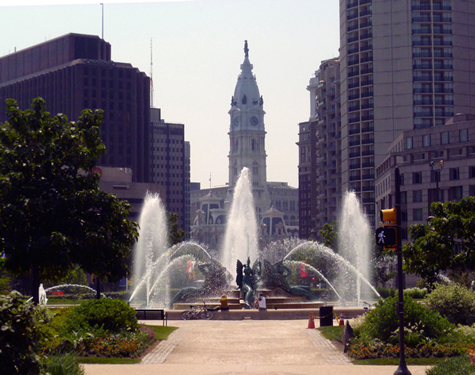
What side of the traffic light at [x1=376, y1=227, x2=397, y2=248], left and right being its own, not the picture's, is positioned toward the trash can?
back

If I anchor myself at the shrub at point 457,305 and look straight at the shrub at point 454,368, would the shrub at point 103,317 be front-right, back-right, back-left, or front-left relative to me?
front-right

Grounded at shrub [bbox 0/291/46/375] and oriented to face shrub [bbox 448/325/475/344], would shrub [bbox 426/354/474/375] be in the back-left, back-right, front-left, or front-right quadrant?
front-right

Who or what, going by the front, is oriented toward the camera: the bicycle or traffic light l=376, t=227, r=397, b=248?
the traffic light

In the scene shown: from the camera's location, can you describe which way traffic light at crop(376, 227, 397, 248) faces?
facing the viewer

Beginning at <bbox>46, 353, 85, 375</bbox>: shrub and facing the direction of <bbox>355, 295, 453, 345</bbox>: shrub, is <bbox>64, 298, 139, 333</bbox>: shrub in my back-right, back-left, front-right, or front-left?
front-left

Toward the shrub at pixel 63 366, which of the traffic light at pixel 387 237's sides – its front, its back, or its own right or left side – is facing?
right

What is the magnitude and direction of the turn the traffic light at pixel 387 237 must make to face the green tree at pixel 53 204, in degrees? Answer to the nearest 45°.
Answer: approximately 135° to its right

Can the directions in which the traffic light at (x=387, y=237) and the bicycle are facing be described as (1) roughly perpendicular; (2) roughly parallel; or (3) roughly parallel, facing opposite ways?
roughly perpendicular

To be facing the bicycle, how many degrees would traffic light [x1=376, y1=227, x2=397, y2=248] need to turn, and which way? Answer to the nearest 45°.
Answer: approximately 135° to its right
